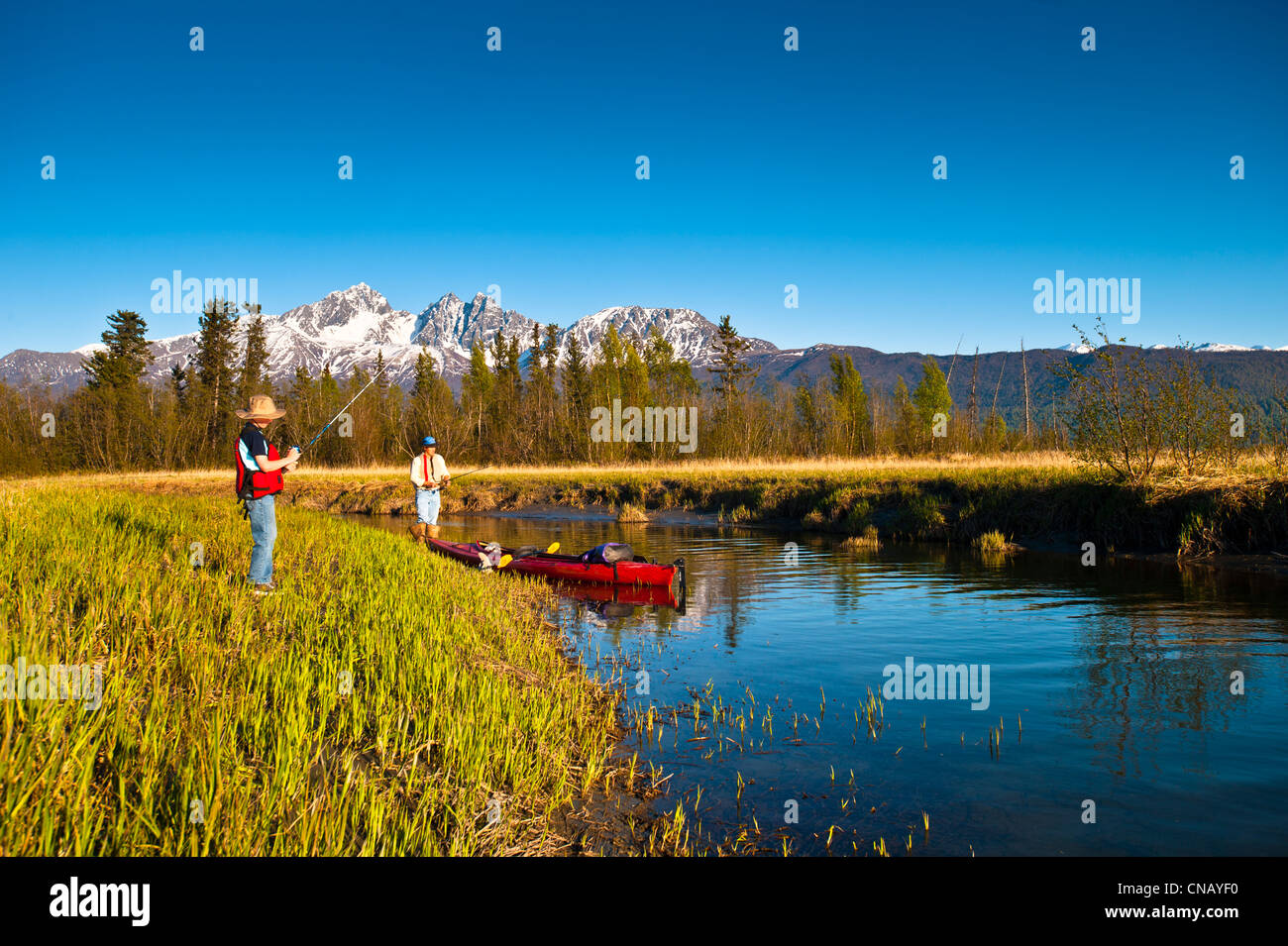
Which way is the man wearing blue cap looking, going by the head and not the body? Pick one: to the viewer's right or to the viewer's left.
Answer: to the viewer's right

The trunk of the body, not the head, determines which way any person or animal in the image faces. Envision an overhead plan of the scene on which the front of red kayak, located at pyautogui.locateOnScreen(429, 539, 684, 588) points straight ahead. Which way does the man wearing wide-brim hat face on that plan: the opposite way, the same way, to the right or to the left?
the opposite way

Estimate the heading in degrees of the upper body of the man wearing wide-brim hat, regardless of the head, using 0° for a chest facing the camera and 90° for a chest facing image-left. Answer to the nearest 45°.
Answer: approximately 270°

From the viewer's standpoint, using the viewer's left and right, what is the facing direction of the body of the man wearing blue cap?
facing the viewer and to the right of the viewer

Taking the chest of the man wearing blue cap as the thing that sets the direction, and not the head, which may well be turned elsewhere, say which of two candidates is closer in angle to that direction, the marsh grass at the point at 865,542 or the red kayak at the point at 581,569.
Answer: the red kayak

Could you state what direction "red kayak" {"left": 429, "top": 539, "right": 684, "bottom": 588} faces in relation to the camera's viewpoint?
facing to the left of the viewer

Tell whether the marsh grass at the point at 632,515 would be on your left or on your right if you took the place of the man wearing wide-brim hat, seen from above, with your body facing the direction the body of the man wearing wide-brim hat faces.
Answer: on your left

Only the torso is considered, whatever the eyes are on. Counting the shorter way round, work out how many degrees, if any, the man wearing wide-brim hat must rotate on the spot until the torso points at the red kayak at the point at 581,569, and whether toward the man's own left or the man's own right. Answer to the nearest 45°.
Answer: approximately 45° to the man's own left
